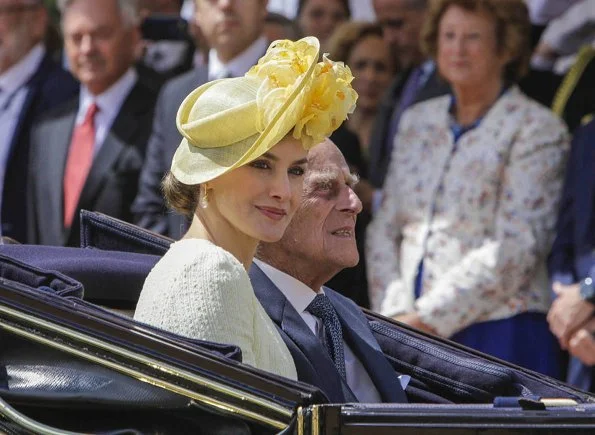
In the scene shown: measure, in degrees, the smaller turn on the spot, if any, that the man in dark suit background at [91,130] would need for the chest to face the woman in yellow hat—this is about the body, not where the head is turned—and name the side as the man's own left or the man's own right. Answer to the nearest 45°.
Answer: approximately 45° to the man's own left

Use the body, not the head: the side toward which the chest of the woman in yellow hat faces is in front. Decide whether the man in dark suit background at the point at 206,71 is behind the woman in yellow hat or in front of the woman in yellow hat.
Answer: behind

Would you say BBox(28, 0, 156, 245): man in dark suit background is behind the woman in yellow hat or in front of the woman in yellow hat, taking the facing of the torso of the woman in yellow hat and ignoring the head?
behind

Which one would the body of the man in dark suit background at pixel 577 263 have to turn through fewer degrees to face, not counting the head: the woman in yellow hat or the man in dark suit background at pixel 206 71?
the woman in yellow hat

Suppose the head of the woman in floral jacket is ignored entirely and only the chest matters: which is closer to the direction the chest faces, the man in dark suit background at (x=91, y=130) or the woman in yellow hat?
the woman in yellow hat

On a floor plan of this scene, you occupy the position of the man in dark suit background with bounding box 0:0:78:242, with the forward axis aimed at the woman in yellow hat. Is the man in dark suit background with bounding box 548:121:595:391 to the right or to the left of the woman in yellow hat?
left

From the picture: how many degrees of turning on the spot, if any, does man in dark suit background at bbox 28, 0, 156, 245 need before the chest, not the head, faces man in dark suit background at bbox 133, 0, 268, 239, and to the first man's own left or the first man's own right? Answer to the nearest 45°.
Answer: approximately 90° to the first man's own left

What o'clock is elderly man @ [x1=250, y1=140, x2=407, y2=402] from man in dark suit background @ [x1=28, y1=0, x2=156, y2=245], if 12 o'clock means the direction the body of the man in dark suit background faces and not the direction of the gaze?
The elderly man is roughly at 10 o'clock from the man in dark suit background.

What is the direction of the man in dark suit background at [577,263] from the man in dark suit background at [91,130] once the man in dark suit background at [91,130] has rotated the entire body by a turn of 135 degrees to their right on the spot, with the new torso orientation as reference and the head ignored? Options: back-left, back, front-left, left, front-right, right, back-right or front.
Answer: back-right

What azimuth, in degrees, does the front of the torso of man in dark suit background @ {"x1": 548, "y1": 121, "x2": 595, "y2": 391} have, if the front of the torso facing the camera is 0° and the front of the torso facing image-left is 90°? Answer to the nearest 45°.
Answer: approximately 45°
